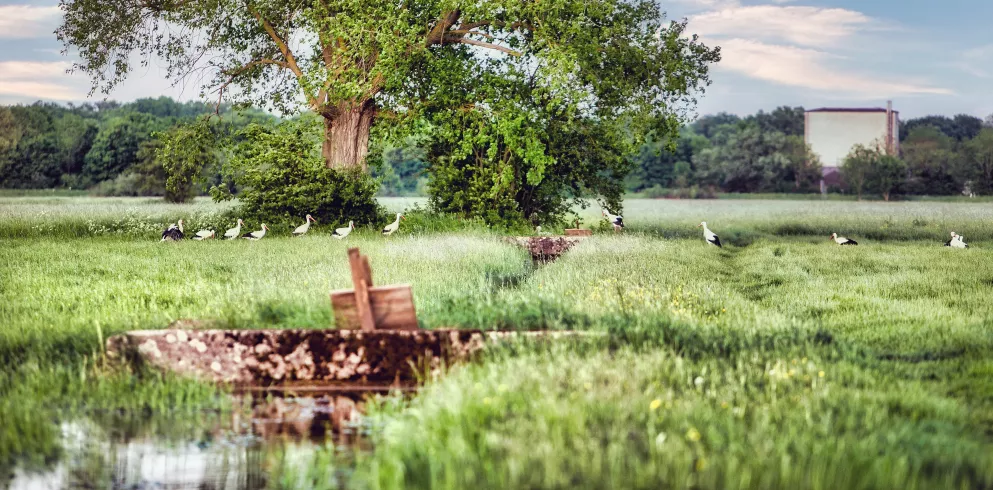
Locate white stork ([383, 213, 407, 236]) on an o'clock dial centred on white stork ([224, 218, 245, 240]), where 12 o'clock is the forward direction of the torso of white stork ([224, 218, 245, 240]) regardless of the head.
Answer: white stork ([383, 213, 407, 236]) is roughly at 12 o'clock from white stork ([224, 218, 245, 240]).

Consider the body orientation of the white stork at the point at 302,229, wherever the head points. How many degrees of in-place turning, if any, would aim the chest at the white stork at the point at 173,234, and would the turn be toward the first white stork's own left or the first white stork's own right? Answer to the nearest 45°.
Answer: approximately 180°

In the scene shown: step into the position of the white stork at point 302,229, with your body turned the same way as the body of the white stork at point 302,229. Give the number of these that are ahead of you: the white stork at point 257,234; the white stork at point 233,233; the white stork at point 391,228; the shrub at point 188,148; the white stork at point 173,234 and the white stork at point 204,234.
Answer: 1

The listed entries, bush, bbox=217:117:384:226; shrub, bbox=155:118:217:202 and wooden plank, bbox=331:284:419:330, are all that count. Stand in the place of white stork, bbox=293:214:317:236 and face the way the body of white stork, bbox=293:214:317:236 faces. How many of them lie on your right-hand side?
1
